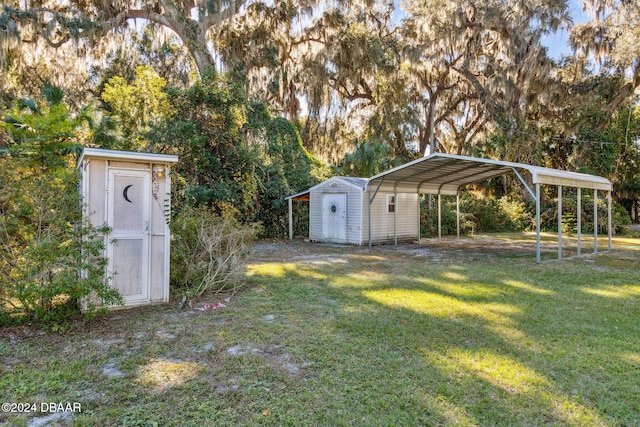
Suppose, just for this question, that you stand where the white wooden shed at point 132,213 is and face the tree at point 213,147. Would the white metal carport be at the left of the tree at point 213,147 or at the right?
right

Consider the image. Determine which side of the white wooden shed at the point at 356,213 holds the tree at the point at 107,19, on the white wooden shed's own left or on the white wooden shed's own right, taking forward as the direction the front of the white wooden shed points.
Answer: on the white wooden shed's own right

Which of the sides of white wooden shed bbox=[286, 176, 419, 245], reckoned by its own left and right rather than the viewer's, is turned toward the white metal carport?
left

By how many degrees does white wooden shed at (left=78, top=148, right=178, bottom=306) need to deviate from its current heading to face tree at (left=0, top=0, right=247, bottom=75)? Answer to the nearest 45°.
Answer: approximately 180°

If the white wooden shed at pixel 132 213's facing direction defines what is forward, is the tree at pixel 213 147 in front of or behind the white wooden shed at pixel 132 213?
behind

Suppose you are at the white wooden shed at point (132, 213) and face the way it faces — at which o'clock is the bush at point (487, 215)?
The bush is roughly at 8 o'clock from the white wooden shed.

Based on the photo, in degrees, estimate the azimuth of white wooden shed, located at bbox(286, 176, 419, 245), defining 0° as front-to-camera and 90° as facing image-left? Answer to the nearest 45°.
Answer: approximately 45°
